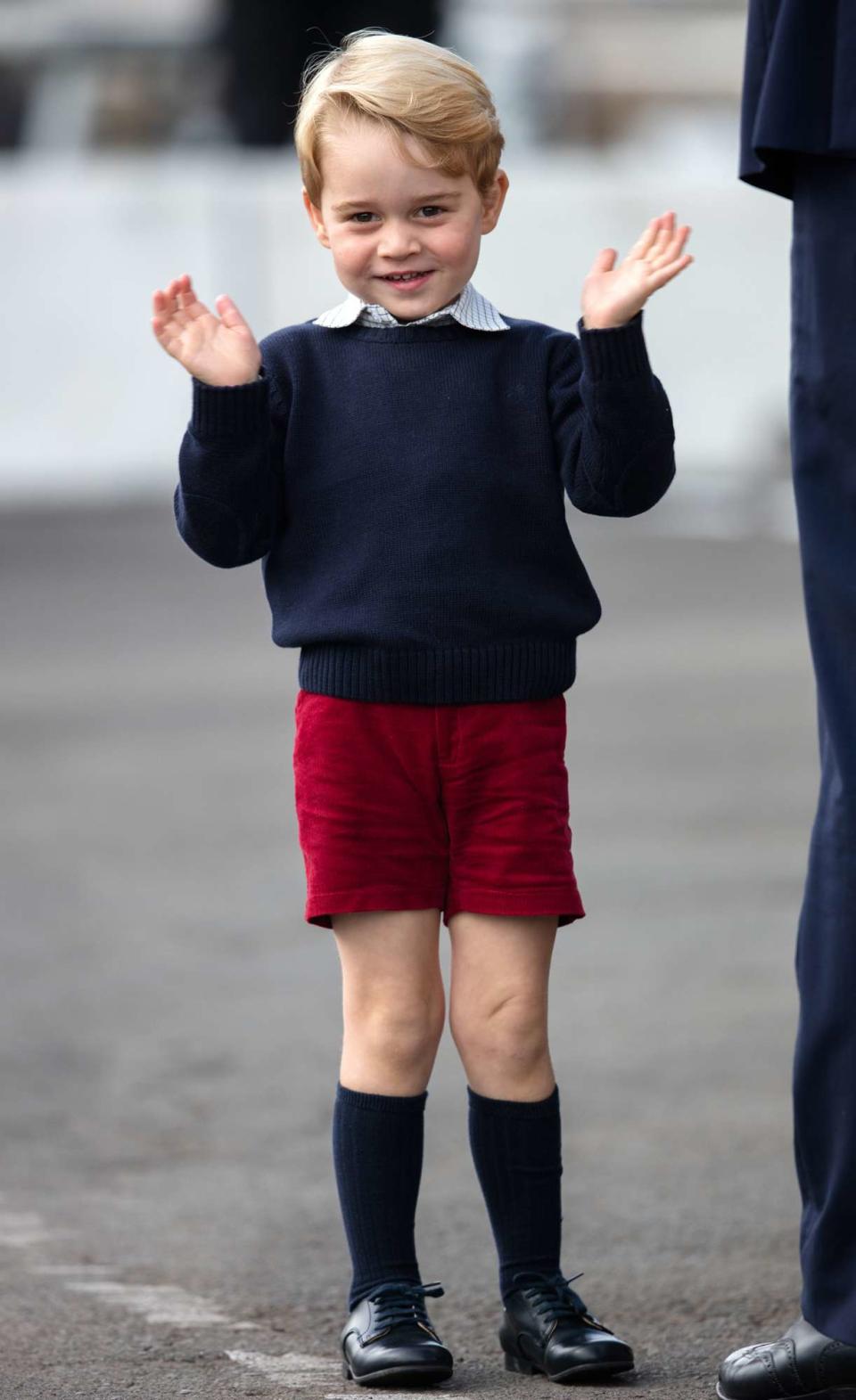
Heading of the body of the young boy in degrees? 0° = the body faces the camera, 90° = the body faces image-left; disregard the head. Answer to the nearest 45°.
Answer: approximately 0°
